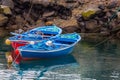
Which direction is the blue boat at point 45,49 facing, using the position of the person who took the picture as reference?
facing the viewer and to the left of the viewer
